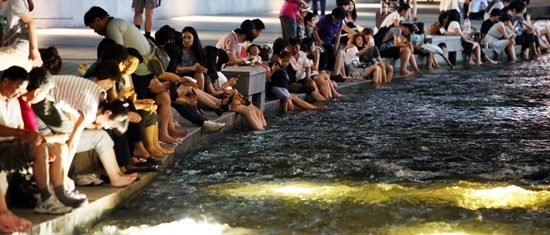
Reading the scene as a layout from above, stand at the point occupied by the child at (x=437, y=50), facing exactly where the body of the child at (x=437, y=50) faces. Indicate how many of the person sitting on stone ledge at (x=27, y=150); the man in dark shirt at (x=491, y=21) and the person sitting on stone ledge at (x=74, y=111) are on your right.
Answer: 2

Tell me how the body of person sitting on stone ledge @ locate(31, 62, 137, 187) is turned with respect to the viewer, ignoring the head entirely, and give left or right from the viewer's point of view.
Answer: facing to the right of the viewer

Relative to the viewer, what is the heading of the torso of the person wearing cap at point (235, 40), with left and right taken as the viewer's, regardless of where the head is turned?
facing to the right of the viewer

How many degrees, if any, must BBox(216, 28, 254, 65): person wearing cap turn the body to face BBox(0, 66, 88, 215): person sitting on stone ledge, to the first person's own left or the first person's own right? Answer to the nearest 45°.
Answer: approximately 90° to the first person's own right
